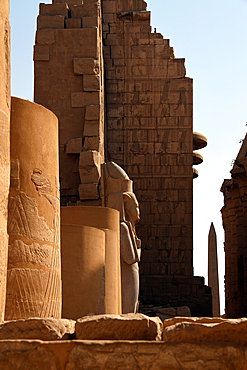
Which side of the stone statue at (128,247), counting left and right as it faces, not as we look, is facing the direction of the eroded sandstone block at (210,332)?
right

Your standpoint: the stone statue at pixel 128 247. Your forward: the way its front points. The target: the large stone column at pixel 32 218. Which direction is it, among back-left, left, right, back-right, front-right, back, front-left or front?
right

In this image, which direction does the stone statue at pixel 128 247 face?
to the viewer's right

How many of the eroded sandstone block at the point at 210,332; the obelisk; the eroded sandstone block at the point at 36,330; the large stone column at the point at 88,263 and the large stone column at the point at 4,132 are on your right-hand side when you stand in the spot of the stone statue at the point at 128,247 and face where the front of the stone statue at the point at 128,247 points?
4

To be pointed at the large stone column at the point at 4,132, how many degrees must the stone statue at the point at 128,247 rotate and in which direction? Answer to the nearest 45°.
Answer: approximately 90° to its right
